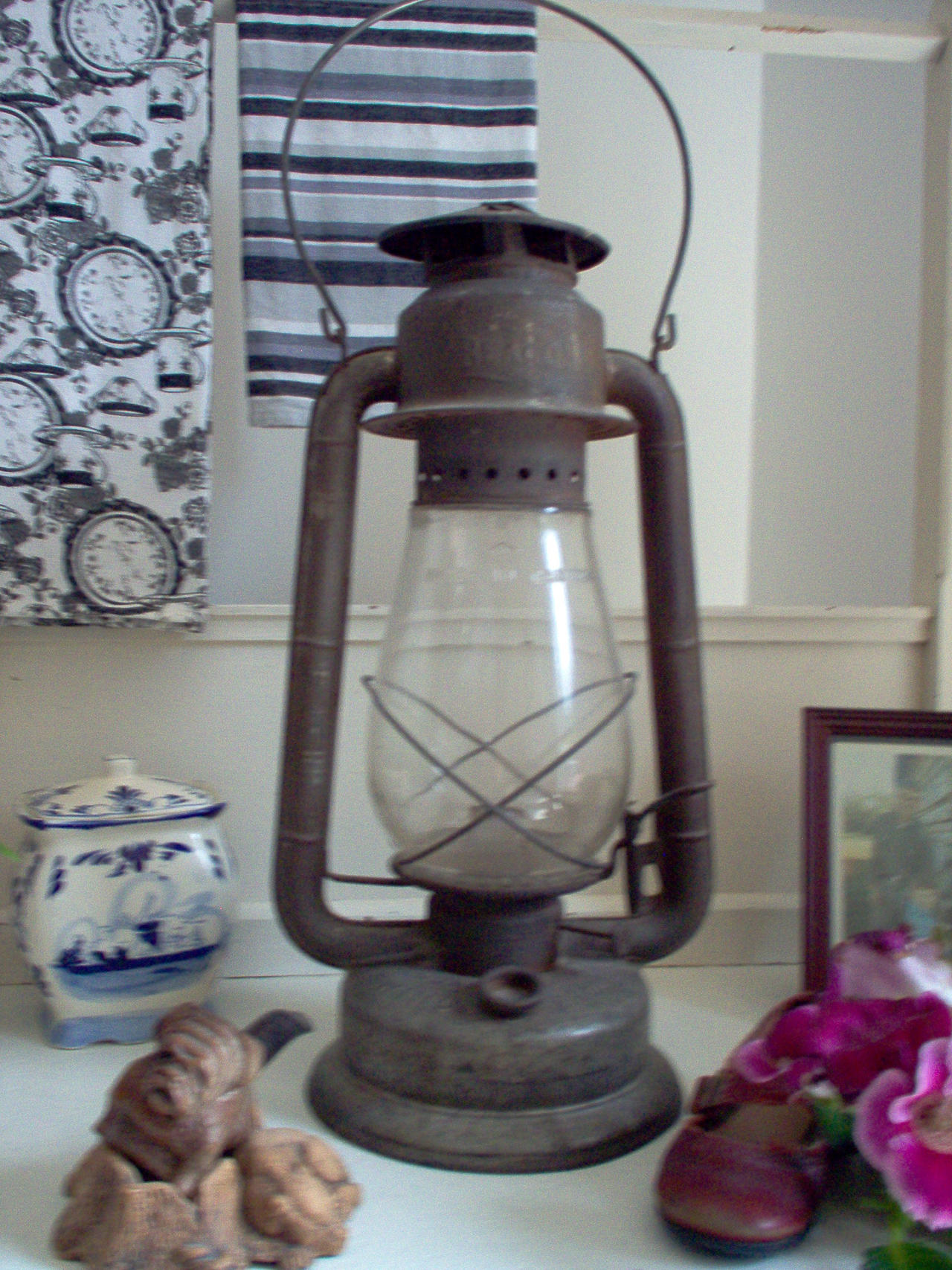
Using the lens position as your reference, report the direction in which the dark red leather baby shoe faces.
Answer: facing the viewer

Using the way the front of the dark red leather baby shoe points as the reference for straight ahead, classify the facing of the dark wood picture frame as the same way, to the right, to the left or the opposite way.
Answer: the same way

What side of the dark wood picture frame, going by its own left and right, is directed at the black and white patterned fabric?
right

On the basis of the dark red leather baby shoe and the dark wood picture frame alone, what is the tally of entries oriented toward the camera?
2

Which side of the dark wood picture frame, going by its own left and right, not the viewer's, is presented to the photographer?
front
